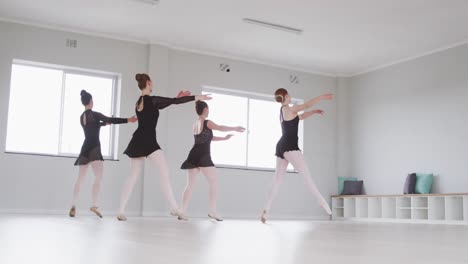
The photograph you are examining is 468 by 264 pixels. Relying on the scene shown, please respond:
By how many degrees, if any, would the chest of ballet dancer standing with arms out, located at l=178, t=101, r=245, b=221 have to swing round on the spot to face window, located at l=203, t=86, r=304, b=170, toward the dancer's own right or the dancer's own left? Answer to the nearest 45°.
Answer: approximately 45° to the dancer's own left

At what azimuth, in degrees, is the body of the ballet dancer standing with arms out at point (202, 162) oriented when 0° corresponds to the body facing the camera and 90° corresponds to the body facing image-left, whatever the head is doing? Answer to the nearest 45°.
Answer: approximately 225°

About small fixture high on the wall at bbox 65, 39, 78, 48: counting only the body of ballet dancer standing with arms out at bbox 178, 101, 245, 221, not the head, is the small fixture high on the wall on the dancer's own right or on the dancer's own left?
on the dancer's own left

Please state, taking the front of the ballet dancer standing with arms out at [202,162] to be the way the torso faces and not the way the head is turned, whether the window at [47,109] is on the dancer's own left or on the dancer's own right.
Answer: on the dancer's own left

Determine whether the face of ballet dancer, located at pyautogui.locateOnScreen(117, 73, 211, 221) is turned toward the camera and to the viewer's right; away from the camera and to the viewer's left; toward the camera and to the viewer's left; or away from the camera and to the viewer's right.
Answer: away from the camera and to the viewer's right

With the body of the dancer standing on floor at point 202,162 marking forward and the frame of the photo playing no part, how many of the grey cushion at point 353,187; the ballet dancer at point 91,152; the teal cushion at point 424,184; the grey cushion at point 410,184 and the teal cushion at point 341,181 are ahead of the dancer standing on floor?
4

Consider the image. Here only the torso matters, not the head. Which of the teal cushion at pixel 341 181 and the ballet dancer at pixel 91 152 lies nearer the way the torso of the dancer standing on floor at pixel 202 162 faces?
the teal cushion

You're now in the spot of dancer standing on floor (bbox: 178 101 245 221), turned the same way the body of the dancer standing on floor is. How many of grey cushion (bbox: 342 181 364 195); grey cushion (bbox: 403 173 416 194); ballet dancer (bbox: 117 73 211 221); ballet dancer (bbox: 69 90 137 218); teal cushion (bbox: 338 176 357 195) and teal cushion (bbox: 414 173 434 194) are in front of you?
4

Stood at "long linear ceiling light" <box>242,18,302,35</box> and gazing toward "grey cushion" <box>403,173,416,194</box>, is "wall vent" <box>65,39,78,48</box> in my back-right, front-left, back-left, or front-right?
back-left
